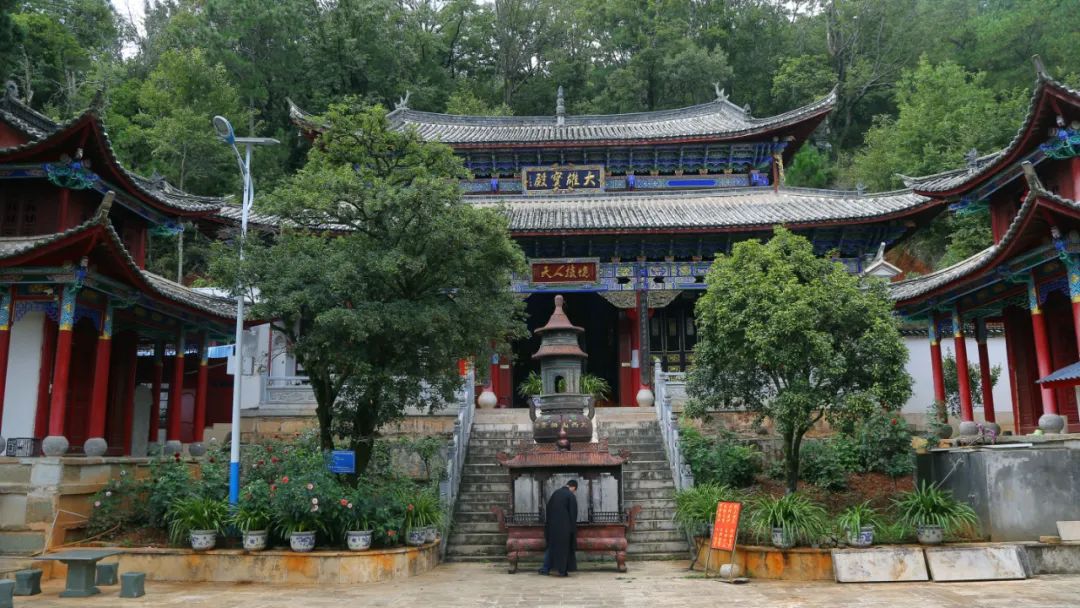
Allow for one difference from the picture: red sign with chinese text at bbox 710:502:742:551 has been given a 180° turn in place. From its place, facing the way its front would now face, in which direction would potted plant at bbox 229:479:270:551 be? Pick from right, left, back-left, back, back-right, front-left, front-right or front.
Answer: left

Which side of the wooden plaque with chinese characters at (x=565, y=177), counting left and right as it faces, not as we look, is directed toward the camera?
front

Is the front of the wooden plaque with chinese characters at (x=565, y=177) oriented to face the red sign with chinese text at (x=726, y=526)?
yes

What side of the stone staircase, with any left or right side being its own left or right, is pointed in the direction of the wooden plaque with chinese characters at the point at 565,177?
back

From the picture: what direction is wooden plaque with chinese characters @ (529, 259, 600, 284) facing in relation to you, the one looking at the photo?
facing the viewer

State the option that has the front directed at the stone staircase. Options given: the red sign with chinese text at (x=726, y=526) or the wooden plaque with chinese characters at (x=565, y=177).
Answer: the wooden plaque with chinese characters

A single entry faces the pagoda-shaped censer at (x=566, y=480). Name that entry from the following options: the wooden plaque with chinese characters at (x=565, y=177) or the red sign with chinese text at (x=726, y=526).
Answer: the wooden plaque with chinese characters

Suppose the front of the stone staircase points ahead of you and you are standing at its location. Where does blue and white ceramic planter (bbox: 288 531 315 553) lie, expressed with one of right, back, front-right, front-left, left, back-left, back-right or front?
front-right

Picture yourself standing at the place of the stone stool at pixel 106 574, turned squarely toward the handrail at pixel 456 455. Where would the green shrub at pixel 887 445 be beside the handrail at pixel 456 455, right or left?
right
